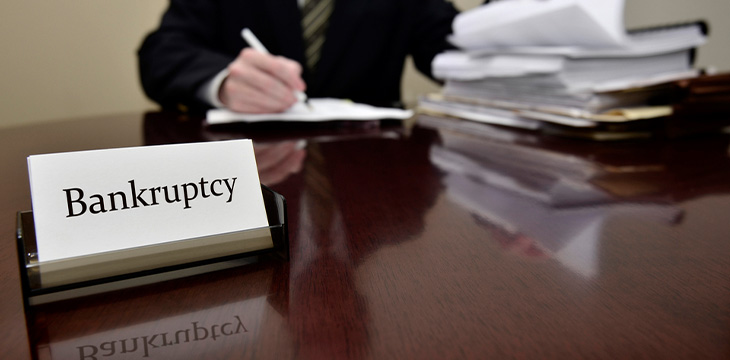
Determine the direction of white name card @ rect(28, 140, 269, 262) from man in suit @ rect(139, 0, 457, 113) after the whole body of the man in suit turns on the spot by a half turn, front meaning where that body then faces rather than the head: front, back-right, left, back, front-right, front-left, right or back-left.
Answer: back

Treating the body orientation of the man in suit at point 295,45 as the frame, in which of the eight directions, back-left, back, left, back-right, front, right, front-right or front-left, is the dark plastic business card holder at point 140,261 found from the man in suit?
front

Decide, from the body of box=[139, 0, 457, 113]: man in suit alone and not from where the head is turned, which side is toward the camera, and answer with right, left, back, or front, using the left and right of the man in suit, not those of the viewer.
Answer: front

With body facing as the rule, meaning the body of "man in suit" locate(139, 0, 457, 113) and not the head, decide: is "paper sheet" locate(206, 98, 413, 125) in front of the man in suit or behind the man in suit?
in front
